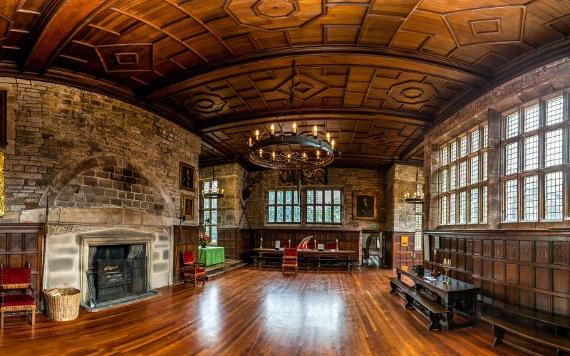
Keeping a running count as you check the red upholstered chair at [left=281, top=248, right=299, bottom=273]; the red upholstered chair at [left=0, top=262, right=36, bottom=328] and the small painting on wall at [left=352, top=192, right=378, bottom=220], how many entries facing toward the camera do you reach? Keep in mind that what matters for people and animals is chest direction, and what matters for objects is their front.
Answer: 3

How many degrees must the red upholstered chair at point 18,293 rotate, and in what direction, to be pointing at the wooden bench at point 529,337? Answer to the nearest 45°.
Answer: approximately 45° to its left

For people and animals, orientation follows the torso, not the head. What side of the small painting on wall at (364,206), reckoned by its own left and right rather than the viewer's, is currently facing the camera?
front

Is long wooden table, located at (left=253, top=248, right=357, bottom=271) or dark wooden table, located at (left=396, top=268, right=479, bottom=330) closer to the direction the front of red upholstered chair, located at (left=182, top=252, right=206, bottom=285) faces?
the dark wooden table

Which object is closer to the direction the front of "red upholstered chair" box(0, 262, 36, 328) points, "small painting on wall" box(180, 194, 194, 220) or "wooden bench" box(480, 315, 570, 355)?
the wooden bench

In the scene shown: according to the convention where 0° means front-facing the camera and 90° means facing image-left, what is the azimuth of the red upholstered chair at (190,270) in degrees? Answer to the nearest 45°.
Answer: approximately 315°

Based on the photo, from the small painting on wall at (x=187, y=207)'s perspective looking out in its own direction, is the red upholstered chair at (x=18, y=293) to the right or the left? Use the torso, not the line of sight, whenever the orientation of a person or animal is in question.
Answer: on its right

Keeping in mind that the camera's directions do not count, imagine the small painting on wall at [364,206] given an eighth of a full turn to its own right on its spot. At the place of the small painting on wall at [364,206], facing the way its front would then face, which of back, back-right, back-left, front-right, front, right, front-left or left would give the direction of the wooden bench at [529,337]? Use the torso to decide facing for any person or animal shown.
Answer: front-left

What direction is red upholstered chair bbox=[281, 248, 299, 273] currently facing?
toward the camera
